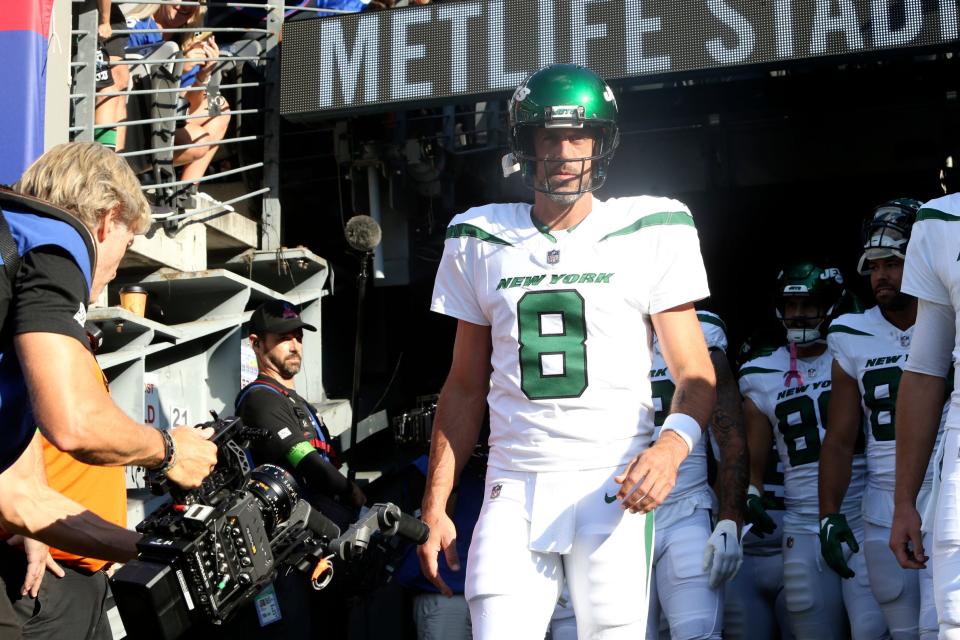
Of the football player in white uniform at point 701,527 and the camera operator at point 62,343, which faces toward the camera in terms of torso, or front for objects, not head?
the football player in white uniform

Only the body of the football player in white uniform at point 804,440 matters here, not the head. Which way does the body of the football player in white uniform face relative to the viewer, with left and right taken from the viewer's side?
facing the viewer

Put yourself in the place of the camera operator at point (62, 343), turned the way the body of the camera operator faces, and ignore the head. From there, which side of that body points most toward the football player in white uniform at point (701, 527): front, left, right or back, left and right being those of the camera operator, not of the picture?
front

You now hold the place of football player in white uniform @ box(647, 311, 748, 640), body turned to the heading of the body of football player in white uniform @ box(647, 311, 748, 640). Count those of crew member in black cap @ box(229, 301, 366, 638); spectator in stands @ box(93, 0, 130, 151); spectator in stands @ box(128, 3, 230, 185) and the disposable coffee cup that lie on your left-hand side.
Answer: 0

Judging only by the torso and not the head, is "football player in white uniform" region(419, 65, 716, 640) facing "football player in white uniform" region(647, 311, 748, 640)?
no

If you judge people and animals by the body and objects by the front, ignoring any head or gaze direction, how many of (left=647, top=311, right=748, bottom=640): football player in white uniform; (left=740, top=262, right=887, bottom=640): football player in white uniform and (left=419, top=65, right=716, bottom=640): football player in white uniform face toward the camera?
3

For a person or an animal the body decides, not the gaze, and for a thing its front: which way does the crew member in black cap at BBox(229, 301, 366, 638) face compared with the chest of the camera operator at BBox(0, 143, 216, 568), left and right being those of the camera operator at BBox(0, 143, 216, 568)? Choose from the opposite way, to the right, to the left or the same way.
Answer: to the right

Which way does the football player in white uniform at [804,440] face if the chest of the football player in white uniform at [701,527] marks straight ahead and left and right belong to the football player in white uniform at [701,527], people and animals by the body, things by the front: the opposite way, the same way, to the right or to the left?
the same way

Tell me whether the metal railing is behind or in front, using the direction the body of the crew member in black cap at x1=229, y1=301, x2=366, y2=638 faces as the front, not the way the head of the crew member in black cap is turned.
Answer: behind

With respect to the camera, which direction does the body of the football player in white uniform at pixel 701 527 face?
toward the camera

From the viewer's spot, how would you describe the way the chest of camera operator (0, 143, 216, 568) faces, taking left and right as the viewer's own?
facing away from the viewer and to the right of the viewer

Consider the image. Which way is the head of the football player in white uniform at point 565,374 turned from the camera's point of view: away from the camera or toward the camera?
toward the camera

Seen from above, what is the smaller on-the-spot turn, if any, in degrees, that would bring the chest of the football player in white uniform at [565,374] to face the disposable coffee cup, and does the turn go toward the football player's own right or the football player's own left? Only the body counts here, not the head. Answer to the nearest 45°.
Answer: approximately 135° to the football player's own right
